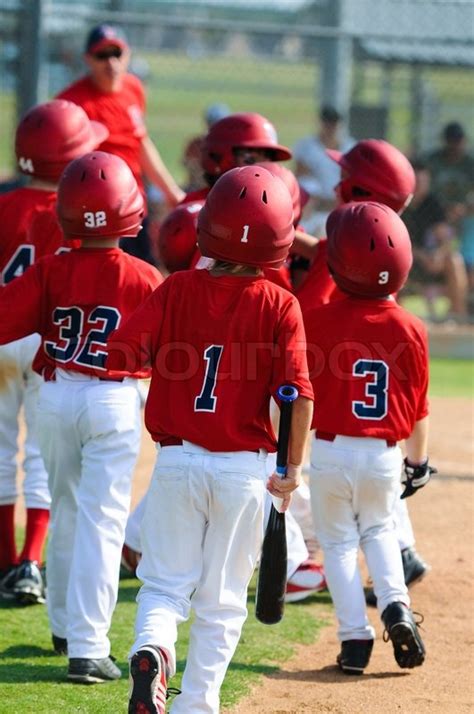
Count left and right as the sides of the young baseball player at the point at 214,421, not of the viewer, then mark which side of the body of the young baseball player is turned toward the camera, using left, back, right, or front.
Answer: back

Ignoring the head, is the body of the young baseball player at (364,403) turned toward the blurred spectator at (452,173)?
yes

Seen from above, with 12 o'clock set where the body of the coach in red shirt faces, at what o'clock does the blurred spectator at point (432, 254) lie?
The blurred spectator is roughly at 7 o'clock from the coach in red shirt.

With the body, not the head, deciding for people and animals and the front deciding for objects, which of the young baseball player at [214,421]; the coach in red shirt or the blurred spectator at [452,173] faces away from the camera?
the young baseball player

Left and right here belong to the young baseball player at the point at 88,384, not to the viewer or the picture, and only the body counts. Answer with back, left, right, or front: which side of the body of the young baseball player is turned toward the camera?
back

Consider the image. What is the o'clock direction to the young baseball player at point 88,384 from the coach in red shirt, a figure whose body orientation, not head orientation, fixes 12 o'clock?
The young baseball player is roughly at 12 o'clock from the coach in red shirt.

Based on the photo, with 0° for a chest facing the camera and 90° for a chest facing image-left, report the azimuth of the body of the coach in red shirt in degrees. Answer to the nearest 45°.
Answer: approximately 0°

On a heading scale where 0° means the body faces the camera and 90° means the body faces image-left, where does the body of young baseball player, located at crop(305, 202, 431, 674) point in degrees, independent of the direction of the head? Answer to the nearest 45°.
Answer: approximately 180°

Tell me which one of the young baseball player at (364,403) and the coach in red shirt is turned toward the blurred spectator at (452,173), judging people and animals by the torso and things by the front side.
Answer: the young baseball player

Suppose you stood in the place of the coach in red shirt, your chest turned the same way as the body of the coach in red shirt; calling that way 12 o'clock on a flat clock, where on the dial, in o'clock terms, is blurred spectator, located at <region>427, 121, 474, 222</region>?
The blurred spectator is roughly at 7 o'clock from the coach in red shirt.

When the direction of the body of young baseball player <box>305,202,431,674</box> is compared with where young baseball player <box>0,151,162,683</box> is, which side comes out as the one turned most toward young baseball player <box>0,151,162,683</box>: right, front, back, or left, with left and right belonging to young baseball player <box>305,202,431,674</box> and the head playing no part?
left

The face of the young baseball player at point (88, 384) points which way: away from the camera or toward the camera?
away from the camera

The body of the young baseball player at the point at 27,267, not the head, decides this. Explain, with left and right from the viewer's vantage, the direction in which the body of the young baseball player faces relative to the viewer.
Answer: facing away from the viewer and to the right of the viewer
